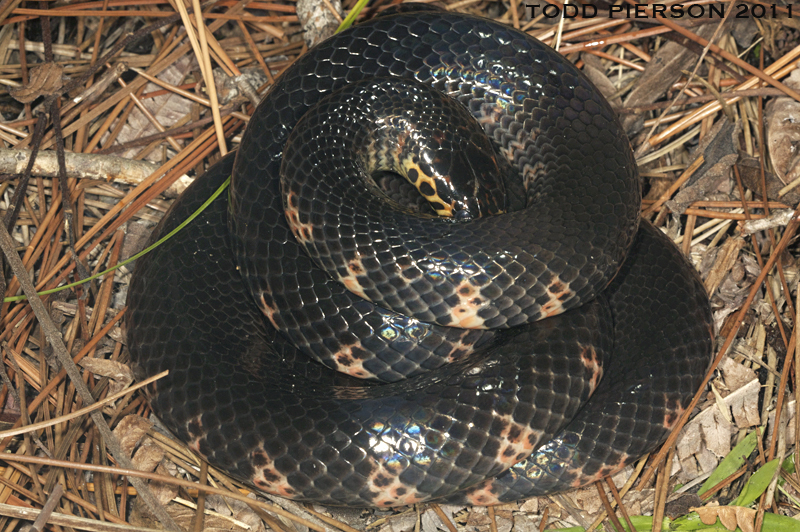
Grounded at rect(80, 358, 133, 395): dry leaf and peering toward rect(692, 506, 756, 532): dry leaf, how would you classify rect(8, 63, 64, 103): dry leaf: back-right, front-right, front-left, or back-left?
back-left

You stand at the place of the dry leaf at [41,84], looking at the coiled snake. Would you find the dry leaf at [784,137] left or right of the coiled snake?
left

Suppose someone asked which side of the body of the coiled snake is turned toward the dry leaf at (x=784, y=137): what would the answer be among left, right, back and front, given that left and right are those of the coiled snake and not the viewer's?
left
